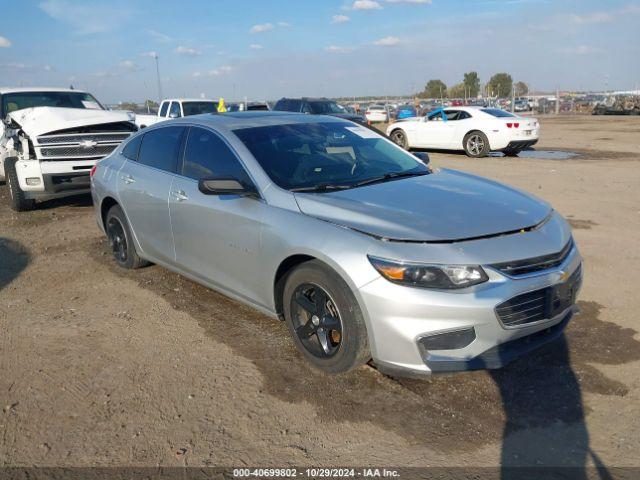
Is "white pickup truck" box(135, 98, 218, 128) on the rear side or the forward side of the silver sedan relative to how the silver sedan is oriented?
on the rear side

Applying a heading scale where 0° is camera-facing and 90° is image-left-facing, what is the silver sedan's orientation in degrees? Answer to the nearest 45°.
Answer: approximately 315°

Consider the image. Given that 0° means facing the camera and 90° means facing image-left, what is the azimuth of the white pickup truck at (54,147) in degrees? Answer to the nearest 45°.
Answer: approximately 315°

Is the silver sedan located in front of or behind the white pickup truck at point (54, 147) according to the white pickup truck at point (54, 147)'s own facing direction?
in front

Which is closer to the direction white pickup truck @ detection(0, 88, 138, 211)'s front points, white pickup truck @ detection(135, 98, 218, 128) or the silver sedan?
the silver sedan

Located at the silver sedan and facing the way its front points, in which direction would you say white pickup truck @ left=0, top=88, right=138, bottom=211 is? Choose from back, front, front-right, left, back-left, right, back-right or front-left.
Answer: back

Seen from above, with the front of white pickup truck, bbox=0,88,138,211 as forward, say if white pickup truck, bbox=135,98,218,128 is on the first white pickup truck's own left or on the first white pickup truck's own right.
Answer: on the first white pickup truck's own left
